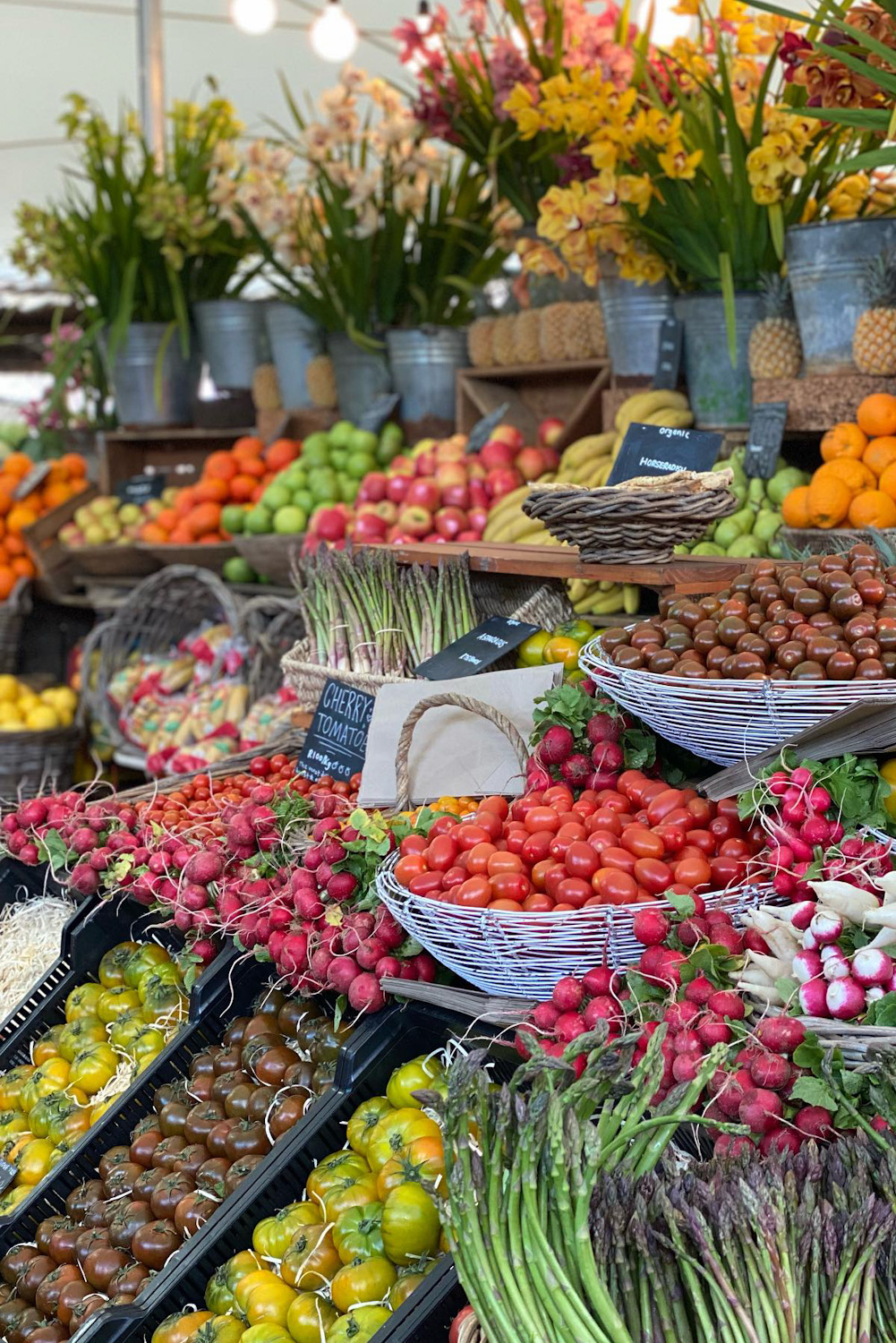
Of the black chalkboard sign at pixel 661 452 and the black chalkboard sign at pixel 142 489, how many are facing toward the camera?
2

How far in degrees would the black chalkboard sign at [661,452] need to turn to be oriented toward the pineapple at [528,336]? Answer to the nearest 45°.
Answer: approximately 180°

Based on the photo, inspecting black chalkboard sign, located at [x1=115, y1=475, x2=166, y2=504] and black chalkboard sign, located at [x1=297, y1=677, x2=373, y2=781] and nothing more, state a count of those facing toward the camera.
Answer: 2

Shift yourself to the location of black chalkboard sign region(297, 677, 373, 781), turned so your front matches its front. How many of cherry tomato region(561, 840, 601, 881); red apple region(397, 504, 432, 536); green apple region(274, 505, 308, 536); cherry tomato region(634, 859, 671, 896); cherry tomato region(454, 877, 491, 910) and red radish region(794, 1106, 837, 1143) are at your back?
2

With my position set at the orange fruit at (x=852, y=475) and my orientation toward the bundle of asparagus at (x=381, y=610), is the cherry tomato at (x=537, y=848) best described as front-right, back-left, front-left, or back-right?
front-left

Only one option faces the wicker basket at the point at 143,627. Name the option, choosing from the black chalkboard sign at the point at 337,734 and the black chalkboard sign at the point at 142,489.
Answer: the black chalkboard sign at the point at 142,489

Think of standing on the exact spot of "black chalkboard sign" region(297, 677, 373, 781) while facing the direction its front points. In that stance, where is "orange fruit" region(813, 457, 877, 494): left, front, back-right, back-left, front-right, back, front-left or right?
left

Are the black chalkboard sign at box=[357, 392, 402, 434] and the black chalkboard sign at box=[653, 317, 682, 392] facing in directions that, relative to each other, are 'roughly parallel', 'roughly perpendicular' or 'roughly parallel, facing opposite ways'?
roughly parallel

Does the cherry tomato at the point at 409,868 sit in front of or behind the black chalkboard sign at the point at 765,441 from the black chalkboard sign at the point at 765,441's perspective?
in front

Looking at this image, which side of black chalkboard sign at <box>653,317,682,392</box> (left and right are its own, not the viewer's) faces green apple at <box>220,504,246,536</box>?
right

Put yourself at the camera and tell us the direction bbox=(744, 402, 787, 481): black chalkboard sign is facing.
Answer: facing the viewer and to the left of the viewer

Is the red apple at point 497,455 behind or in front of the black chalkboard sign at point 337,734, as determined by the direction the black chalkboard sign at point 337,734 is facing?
behind

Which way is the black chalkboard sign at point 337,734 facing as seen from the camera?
toward the camera

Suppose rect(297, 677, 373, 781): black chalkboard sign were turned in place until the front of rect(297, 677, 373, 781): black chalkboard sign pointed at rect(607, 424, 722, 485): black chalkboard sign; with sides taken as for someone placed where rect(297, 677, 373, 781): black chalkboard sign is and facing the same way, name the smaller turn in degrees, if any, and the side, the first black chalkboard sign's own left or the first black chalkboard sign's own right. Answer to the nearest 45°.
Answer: approximately 90° to the first black chalkboard sign's own left

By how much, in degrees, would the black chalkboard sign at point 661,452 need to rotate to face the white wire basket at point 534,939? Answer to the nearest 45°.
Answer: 0° — it already faces it

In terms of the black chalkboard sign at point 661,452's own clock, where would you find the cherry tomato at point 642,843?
The cherry tomato is roughly at 12 o'clock from the black chalkboard sign.

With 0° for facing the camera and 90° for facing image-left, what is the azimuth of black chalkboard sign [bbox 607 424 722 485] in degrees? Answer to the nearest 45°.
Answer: approximately 0°

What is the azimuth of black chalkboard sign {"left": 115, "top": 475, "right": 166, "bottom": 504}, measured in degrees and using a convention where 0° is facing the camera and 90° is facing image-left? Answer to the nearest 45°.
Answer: approximately 0°
